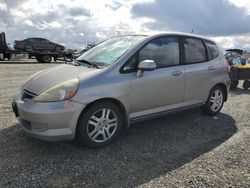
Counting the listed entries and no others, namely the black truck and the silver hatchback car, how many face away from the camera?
0

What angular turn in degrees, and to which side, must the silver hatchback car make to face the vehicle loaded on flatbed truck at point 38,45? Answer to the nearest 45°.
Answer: approximately 135° to its right

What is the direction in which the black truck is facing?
to the viewer's left

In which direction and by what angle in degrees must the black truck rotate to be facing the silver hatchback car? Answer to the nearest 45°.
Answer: approximately 90° to its left
